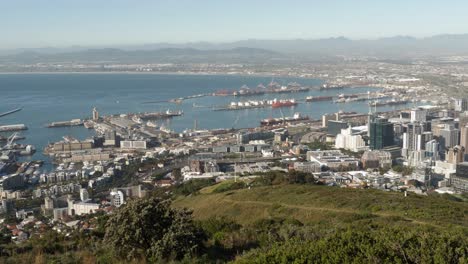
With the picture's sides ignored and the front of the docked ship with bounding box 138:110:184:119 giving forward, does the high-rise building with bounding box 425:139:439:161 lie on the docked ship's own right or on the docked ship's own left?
on the docked ship's own left

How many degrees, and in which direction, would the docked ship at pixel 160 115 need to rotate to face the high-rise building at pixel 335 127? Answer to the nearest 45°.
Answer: approximately 135° to its left

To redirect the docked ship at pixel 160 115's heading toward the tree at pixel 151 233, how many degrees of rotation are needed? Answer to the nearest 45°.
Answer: approximately 90° to its left

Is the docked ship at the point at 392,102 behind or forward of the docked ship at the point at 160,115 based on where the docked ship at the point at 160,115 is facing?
behind

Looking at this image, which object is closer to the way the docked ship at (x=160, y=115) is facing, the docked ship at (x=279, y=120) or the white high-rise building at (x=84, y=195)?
the white high-rise building

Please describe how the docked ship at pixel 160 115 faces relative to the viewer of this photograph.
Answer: facing to the left of the viewer

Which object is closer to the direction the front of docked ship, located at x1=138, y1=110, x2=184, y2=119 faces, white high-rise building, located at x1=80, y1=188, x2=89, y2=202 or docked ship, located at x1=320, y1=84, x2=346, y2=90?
the white high-rise building

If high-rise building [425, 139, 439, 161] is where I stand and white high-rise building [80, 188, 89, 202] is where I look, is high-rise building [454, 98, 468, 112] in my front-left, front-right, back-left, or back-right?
back-right

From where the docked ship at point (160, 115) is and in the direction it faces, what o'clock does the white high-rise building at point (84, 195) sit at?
The white high-rise building is roughly at 9 o'clock from the docked ship.
